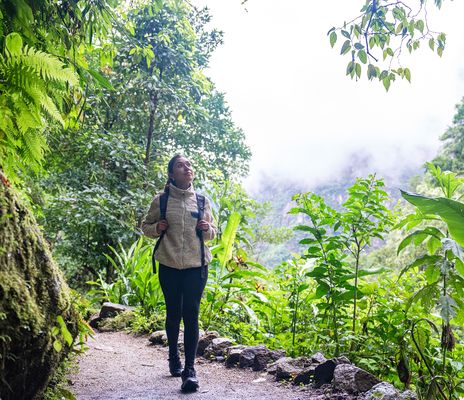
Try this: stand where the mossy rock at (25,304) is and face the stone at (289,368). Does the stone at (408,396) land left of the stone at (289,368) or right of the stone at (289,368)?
right

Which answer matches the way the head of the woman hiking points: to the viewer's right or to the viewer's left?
to the viewer's right

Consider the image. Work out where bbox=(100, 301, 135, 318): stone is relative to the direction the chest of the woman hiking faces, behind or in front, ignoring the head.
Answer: behind

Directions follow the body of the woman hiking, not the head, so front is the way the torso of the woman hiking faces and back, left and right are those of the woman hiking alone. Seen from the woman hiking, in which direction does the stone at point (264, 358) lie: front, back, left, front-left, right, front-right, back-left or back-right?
back-left

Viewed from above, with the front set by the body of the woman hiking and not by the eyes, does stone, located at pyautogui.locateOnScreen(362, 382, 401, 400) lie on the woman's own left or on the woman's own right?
on the woman's own left

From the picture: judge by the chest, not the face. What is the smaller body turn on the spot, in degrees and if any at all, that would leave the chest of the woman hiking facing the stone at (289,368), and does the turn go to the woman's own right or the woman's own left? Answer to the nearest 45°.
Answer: approximately 90° to the woman's own left

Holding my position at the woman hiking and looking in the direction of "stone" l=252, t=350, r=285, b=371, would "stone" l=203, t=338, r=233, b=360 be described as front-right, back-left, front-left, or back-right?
front-left

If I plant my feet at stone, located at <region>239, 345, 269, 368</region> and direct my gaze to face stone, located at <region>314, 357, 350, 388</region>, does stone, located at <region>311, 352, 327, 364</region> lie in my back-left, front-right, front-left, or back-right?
front-left

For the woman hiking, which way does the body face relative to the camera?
toward the camera

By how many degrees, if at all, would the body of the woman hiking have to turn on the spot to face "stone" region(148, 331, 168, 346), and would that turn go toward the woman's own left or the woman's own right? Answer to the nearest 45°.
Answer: approximately 180°

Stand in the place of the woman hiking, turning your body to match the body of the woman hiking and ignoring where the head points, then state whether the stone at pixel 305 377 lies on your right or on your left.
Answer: on your left

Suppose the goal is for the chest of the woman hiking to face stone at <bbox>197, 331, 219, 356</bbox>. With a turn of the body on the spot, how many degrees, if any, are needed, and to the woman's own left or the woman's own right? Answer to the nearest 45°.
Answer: approximately 180°
